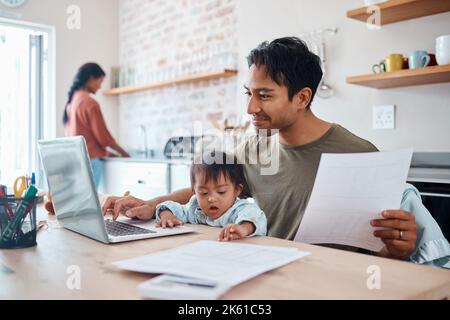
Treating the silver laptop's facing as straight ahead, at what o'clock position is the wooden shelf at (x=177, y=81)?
The wooden shelf is roughly at 11 o'clock from the silver laptop.

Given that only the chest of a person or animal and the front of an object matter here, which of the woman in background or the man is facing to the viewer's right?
the woman in background

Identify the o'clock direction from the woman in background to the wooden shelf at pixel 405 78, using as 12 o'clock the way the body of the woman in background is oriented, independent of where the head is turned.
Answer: The wooden shelf is roughly at 2 o'clock from the woman in background.

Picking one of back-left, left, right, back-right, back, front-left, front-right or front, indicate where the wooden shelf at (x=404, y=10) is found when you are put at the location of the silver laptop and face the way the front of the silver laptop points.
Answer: front

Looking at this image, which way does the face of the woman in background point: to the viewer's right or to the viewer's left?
to the viewer's right

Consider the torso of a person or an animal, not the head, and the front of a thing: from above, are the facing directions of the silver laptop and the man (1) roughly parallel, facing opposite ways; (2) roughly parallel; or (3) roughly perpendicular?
roughly parallel, facing opposite ways

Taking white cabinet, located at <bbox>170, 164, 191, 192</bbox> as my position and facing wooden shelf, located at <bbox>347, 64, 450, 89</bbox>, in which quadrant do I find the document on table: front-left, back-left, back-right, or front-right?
front-right

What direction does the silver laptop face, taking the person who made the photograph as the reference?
facing away from the viewer and to the right of the viewer

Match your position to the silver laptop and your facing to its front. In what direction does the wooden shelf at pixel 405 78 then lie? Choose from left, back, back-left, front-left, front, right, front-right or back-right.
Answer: front

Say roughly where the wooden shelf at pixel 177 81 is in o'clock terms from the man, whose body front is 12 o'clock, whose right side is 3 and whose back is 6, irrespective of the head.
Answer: The wooden shelf is roughly at 4 o'clock from the man.

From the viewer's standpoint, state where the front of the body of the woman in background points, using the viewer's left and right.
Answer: facing to the right of the viewer

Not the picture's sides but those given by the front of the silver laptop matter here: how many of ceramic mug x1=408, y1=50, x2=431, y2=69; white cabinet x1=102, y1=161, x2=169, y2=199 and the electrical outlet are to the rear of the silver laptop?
0

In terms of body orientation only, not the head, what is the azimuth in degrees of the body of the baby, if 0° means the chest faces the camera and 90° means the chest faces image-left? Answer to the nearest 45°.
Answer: approximately 45°

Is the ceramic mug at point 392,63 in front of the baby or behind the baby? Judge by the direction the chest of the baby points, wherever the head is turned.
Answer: behind
